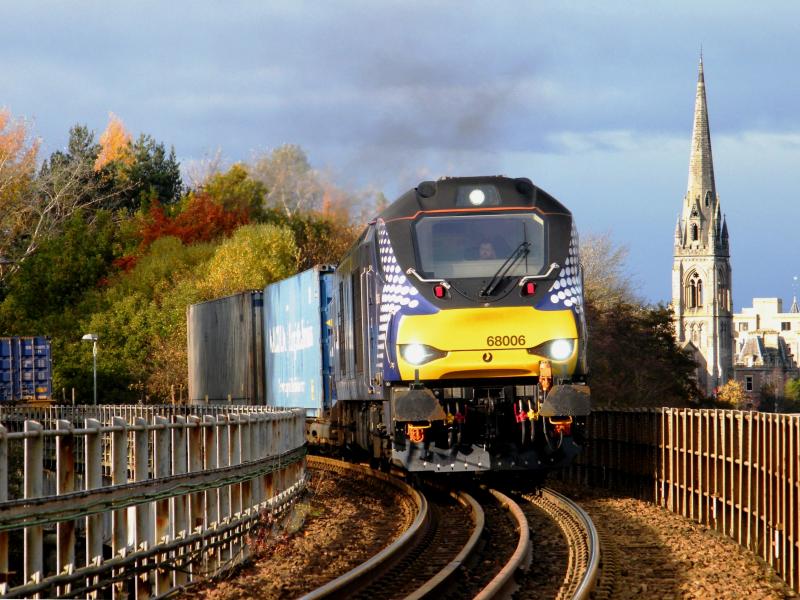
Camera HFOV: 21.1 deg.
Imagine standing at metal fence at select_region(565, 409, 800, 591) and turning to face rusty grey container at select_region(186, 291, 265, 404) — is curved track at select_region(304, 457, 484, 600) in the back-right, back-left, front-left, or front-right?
back-left

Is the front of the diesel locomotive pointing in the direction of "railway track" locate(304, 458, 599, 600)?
yes

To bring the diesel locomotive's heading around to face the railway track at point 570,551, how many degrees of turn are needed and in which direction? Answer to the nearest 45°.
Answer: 0° — it already faces it

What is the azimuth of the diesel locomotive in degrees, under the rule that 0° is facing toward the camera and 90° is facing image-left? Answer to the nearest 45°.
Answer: approximately 0°
